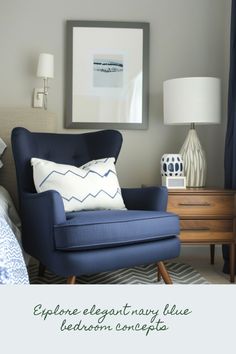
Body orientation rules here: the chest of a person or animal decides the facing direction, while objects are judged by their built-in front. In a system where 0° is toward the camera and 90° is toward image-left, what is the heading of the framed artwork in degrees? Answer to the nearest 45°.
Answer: approximately 0°

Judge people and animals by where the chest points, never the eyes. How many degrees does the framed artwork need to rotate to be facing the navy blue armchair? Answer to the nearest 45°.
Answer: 0° — it already faces it

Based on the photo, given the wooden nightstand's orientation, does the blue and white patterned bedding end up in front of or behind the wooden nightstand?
in front

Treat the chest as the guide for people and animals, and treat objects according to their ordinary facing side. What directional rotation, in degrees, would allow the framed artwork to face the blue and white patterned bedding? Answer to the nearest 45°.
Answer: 0° — it already faces it

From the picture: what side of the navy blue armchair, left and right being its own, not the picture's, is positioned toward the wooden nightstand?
left

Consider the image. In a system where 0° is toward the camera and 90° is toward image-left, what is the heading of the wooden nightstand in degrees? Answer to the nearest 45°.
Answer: approximately 0°

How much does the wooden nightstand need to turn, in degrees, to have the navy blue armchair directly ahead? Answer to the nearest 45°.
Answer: approximately 45° to its right

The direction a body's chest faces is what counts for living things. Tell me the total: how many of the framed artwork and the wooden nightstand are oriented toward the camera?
2

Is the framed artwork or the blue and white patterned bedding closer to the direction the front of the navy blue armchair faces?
the blue and white patterned bedding

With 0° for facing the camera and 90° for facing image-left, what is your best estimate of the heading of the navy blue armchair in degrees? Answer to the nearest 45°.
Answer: approximately 315°
